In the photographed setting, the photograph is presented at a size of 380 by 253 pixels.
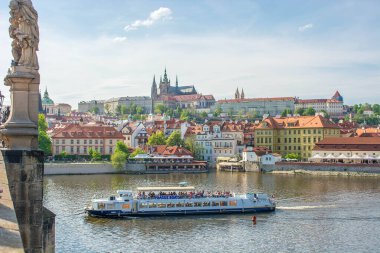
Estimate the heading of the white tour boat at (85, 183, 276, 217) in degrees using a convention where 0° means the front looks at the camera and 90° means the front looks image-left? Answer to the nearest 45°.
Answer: approximately 90°

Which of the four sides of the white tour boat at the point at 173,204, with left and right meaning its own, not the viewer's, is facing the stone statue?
left
